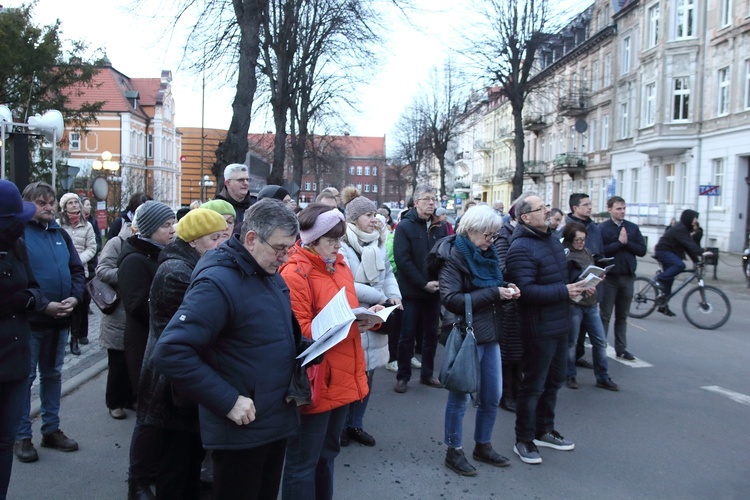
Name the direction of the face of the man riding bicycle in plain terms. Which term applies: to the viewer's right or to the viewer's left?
to the viewer's right

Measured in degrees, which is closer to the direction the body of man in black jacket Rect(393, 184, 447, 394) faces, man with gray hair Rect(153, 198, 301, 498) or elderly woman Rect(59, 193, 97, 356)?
the man with gray hair

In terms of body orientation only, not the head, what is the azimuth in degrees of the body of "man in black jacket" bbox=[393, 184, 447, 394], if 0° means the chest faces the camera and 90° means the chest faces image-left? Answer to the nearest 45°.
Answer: approximately 315°

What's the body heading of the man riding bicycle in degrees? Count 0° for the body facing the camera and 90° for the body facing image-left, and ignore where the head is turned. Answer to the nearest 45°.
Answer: approximately 270°

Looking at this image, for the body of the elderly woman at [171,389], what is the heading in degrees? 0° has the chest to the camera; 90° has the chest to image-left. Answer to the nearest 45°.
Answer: approximately 270°

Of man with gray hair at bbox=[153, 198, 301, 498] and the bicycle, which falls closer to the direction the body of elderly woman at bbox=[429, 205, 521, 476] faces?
the man with gray hair

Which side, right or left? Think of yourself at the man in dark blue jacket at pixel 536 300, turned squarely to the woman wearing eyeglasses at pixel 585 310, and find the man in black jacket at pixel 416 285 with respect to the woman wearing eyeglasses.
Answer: left

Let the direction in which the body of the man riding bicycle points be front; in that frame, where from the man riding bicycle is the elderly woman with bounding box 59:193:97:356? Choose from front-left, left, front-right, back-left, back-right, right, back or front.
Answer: back-right

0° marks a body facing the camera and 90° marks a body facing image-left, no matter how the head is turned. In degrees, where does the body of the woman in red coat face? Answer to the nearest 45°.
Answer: approximately 315°
